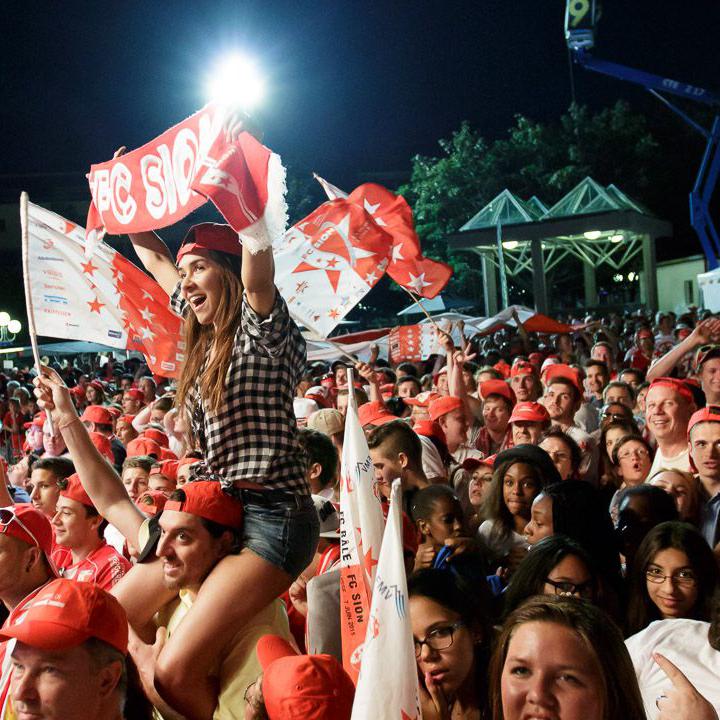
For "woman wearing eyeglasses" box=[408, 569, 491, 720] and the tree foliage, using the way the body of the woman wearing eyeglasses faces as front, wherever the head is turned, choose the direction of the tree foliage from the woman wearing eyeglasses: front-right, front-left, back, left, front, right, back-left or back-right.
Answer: back-right

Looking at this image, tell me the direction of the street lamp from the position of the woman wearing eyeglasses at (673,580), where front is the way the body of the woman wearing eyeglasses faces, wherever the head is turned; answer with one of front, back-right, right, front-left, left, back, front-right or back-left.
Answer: back-right

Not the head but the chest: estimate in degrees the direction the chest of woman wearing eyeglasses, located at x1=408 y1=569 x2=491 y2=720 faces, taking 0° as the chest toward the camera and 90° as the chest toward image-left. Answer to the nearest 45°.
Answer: approximately 45°

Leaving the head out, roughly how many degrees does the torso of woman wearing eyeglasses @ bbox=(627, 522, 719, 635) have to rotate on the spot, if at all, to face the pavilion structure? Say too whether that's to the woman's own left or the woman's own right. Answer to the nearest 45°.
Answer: approximately 180°

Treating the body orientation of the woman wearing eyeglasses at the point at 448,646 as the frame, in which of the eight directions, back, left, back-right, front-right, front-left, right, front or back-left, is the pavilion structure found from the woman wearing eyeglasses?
back-right

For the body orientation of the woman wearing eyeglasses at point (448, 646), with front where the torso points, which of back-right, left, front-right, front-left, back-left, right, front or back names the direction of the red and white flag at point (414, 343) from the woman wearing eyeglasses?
back-right

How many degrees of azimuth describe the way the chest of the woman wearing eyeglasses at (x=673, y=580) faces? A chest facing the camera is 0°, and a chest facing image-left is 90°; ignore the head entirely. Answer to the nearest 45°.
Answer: approximately 0°
